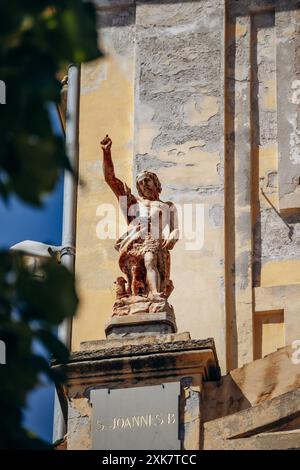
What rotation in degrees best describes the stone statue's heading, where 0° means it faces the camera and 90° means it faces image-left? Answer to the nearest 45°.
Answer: approximately 0°

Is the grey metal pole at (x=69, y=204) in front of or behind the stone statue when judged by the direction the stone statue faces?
behind
